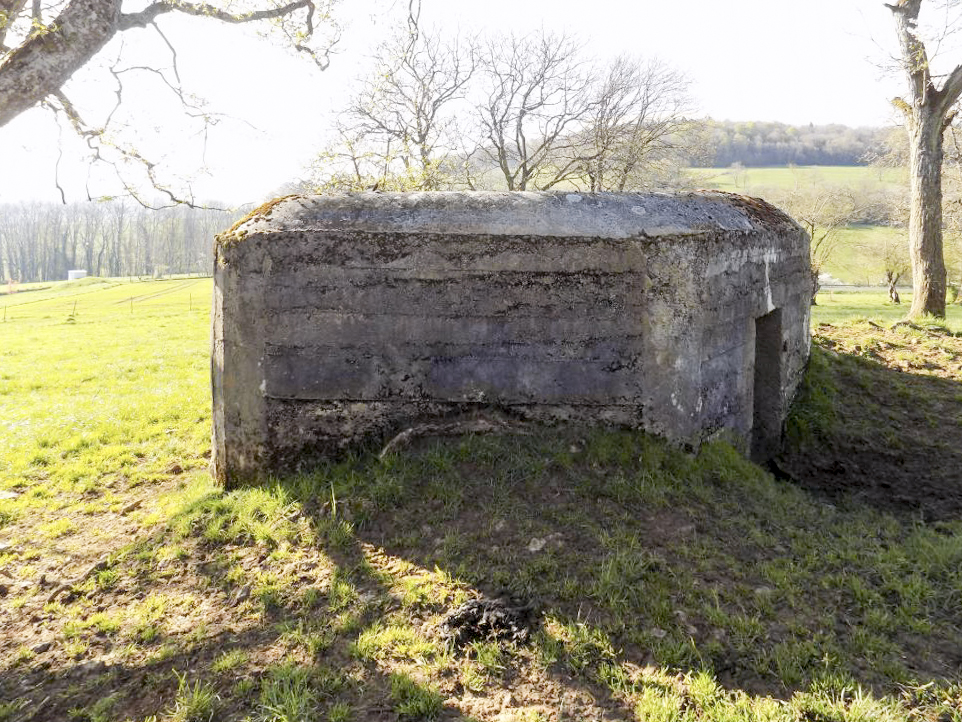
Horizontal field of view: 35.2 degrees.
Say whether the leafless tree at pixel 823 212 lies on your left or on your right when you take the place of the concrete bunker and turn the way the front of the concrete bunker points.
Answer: on your left

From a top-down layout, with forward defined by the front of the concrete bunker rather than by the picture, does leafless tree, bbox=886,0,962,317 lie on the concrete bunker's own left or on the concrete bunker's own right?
on the concrete bunker's own left

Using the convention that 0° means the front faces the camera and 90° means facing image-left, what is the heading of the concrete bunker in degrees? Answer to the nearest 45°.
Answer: approximately 270°
